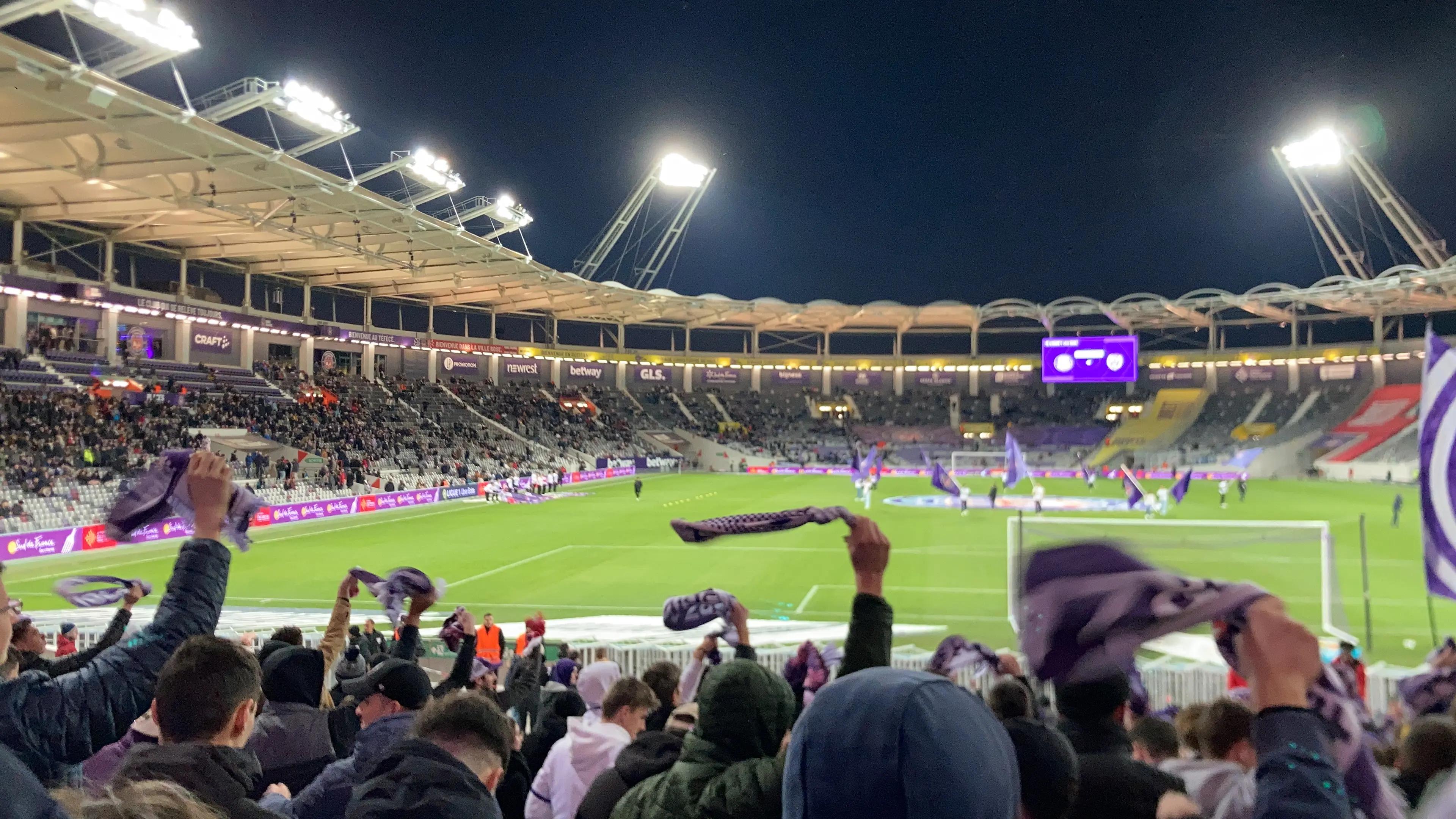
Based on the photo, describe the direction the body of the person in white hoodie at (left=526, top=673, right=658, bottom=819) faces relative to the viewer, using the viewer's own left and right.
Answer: facing away from the viewer and to the right of the viewer

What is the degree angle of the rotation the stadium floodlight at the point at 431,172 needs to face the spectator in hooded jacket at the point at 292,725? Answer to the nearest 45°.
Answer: approximately 45° to its right

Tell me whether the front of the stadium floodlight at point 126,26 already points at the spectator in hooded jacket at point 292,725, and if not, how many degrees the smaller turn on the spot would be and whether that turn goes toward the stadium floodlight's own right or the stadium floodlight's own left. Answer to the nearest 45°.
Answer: approximately 45° to the stadium floodlight's own right

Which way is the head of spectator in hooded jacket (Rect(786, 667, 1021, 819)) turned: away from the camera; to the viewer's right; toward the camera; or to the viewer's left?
away from the camera

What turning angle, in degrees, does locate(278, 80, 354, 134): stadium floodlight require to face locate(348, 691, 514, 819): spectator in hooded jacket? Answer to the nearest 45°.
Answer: approximately 45° to its right

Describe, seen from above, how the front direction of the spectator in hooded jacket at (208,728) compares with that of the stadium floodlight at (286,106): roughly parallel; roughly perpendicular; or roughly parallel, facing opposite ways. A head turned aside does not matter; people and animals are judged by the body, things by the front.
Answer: roughly perpendicular

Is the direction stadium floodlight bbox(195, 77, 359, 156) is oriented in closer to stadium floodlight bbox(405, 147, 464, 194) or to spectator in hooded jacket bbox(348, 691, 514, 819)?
the spectator in hooded jacket

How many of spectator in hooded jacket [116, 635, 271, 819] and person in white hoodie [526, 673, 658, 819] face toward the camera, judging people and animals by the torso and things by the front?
0

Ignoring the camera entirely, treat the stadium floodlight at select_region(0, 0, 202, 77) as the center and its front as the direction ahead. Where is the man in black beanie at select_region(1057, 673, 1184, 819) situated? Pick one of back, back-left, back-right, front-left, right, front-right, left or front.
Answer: front-right

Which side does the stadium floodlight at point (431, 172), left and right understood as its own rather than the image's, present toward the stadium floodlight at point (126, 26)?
right

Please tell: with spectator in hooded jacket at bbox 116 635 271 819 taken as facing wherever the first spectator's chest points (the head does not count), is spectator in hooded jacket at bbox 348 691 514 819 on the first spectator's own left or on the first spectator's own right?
on the first spectator's own right

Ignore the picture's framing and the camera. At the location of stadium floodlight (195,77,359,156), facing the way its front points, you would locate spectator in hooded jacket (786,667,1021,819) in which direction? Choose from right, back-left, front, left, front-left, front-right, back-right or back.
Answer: front-right

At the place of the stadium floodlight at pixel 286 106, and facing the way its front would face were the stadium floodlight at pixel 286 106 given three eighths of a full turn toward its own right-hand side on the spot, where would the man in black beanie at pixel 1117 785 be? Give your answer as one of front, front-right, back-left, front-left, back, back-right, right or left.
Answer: left

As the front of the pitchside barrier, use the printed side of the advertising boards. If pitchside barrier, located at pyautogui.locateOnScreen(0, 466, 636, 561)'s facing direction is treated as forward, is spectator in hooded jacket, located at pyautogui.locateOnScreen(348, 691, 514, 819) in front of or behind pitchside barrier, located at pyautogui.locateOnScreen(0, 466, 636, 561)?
in front

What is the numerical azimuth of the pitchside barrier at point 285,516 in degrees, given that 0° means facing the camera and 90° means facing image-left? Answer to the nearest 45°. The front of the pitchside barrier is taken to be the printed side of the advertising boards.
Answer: approximately 315°

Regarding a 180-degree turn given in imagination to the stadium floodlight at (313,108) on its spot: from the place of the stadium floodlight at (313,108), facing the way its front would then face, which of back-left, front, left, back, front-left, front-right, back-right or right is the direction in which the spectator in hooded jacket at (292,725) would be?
back-left

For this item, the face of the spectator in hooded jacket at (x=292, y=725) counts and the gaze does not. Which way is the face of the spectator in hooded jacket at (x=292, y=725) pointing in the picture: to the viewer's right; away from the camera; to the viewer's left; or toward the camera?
away from the camera
